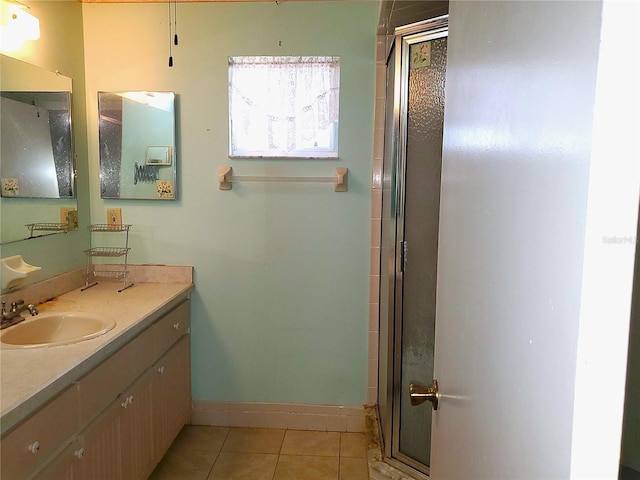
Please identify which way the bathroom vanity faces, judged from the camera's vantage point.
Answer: facing the viewer and to the right of the viewer

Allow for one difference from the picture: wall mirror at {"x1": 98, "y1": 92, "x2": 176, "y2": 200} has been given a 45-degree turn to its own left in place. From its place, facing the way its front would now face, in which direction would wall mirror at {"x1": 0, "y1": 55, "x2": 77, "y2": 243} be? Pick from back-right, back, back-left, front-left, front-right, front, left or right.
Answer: right

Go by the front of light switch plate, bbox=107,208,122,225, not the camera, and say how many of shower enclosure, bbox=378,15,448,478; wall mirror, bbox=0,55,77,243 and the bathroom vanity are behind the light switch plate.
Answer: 0

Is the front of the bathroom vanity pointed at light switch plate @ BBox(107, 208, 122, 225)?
no

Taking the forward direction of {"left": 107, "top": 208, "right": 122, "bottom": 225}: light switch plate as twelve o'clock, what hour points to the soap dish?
The soap dish is roughly at 1 o'clock from the light switch plate.

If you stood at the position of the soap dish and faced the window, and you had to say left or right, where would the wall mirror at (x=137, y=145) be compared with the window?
left

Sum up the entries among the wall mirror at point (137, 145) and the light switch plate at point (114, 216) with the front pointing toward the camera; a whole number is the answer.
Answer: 2

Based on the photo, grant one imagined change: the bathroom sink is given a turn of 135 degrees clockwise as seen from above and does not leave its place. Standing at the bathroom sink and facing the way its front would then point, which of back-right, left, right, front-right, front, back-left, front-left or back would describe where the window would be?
back

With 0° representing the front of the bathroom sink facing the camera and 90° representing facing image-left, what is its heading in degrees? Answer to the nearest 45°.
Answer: approximately 315°

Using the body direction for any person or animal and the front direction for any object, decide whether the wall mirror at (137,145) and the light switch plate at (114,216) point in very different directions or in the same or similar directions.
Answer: same or similar directions

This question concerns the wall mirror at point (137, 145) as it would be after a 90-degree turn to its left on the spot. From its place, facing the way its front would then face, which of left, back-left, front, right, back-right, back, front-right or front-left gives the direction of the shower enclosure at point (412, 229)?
front-right

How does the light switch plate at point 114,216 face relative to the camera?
toward the camera

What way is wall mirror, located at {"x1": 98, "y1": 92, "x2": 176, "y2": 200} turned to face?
toward the camera
